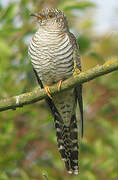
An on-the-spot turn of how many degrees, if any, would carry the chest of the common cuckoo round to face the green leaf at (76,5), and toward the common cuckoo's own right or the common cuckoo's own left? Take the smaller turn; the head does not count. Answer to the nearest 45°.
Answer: approximately 180°

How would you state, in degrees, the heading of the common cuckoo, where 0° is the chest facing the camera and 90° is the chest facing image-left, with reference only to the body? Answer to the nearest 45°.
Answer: approximately 45°
